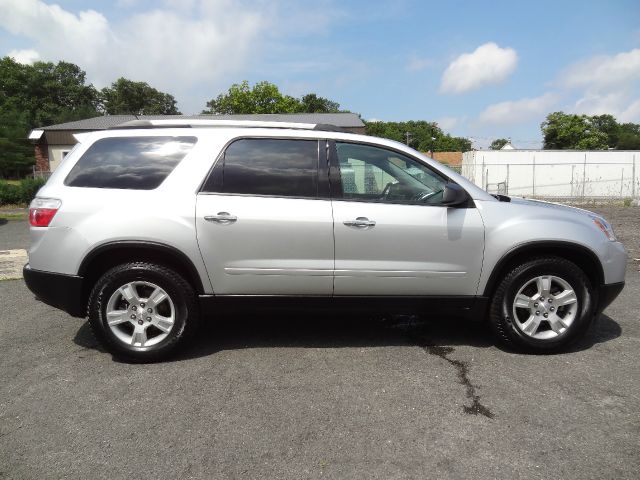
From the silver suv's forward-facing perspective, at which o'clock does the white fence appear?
The white fence is roughly at 10 o'clock from the silver suv.

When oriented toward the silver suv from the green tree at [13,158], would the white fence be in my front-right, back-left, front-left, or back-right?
front-left

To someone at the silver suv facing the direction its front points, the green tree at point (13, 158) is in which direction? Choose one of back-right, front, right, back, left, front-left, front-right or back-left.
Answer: back-left

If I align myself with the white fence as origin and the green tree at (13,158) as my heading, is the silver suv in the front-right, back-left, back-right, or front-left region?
front-left

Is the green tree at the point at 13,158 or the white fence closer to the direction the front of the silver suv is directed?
the white fence

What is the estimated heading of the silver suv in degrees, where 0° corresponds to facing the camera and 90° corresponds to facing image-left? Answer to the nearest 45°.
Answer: approximately 270°
